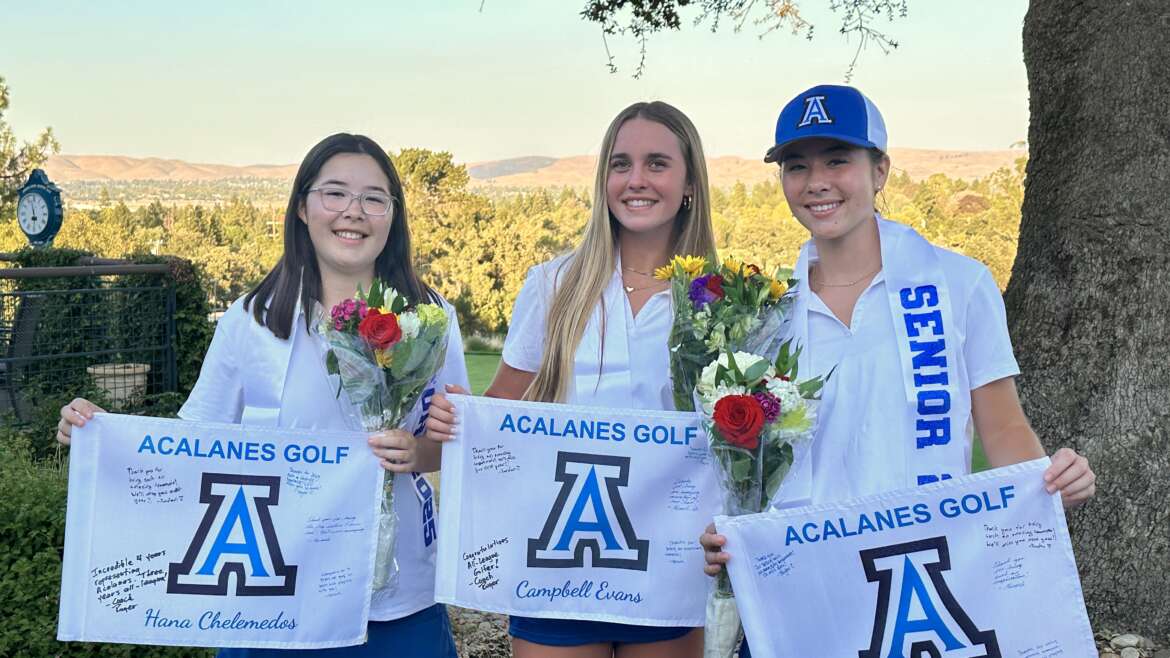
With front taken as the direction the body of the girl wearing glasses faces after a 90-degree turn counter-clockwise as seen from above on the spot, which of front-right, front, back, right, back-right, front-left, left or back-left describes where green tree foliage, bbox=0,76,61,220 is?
left

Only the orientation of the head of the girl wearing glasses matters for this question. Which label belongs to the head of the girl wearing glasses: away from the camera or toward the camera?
toward the camera

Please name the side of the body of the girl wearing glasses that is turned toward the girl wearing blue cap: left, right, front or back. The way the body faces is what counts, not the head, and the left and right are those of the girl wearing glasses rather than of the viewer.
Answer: left

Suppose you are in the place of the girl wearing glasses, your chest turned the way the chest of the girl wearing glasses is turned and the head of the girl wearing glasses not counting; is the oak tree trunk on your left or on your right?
on your left

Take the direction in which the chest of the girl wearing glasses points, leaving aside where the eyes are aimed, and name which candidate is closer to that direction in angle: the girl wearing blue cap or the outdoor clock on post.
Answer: the girl wearing blue cap

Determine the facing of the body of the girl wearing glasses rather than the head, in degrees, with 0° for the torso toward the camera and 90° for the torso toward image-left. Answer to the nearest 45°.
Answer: approximately 0°

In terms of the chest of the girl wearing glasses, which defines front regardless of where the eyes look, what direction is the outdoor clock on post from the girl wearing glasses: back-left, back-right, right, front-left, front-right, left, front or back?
back
